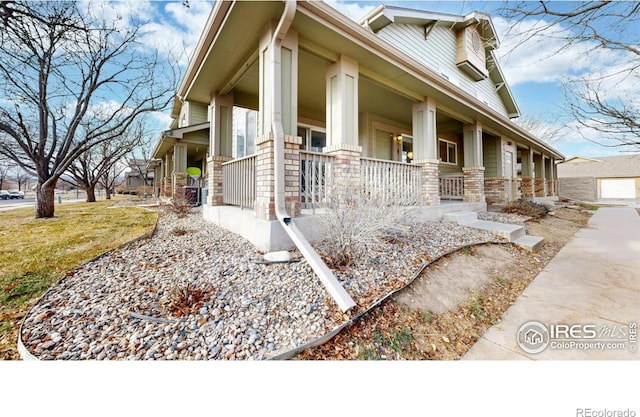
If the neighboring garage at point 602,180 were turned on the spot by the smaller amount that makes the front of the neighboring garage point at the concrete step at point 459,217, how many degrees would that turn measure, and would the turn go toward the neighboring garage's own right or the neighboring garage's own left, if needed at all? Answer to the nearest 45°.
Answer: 0° — it already faces it

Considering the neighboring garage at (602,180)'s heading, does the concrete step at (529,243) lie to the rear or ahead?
ahead

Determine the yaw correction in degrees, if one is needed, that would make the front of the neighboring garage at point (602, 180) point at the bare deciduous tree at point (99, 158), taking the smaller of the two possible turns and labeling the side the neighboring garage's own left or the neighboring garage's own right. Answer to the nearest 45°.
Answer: approximately 45° to the neighboring garage's own right

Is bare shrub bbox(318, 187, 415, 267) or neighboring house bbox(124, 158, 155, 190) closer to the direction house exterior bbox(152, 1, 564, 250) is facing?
the bare shrub

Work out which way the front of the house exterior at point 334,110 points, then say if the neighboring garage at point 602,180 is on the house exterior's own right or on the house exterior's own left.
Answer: on the house exterior's own left

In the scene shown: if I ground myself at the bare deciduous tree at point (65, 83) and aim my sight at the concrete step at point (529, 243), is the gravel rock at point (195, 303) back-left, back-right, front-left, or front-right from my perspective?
front-right

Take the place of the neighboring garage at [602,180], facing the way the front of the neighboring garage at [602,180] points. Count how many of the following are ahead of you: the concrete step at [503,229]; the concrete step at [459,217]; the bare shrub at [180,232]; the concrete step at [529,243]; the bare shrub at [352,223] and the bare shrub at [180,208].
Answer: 6

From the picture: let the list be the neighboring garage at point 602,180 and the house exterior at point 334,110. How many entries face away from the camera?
0

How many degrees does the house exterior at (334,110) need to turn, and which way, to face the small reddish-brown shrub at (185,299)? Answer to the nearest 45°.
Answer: approximately 45° to its right

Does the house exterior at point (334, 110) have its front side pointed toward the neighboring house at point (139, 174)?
no

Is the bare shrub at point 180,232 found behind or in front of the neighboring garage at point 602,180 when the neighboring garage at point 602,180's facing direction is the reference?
in front

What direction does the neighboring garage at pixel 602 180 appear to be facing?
toward the camera

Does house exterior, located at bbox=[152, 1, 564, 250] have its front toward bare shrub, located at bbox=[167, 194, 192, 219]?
no

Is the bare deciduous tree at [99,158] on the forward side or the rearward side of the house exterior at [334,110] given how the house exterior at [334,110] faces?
on the rearward side
